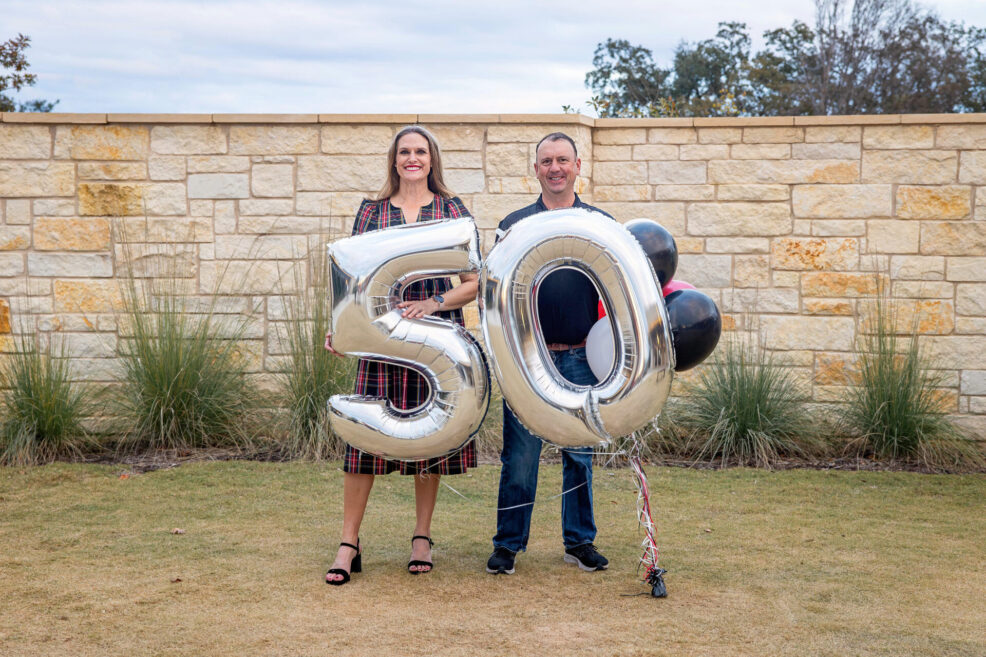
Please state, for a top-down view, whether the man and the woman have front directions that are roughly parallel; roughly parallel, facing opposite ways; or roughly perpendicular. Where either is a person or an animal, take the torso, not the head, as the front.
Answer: roughly parallel

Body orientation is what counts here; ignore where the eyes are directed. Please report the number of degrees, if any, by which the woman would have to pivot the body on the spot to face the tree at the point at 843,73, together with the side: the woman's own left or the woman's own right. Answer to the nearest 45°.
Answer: approximately 135° to the woman's own left

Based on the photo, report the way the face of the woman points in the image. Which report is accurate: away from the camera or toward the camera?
toward the camera

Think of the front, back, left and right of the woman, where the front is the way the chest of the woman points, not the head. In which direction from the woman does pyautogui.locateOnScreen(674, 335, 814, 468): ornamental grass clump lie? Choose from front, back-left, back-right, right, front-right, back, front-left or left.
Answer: back-left

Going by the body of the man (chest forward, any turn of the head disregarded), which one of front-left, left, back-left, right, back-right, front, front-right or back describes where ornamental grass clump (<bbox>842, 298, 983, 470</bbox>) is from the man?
back-left

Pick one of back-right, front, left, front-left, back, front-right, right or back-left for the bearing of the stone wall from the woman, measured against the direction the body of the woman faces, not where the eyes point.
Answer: back

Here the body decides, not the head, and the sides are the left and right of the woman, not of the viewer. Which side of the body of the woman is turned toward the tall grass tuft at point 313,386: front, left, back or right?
back

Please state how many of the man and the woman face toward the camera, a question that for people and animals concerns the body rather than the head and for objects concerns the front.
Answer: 2

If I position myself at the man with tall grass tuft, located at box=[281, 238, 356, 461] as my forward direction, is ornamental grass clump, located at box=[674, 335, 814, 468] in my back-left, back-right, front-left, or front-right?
front-right

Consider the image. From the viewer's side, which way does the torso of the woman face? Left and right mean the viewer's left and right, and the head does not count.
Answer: facing the viewer

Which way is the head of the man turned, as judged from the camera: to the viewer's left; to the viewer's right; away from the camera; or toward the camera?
toward the camera
